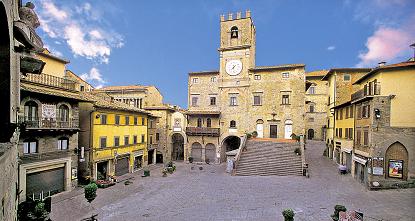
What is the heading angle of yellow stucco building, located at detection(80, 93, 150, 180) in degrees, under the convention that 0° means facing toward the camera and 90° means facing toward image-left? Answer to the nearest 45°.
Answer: approximately 315°

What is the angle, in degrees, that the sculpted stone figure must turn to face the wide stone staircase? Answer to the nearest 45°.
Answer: approximately 45° to its left

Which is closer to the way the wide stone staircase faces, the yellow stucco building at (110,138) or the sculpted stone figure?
the sculpted stone figure

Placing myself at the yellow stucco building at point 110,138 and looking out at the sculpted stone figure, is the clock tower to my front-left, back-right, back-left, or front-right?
back-left

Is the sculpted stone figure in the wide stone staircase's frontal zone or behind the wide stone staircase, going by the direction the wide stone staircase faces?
frontal zone

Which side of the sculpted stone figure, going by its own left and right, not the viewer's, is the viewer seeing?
right

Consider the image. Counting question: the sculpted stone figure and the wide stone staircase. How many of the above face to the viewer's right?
1

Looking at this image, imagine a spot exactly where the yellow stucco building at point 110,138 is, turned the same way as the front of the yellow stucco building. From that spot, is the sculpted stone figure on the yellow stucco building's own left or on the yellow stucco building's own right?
on the yellow stucco building's own right

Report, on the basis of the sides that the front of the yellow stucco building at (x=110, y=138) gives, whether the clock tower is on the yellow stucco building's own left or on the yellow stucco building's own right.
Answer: on the yellow stucco building's own left

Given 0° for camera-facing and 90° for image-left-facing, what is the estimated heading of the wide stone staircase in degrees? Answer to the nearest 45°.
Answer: approximately 0°

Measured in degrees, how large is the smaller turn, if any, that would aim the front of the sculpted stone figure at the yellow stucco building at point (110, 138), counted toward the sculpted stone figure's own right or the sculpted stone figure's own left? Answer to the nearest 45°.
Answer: approximately 90° to the sculpted stone figure's own left
